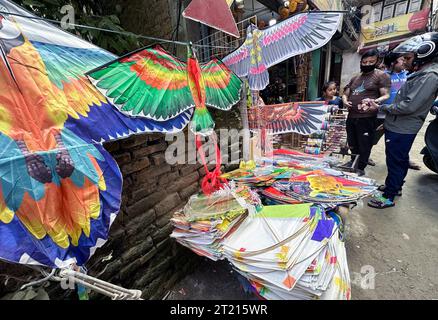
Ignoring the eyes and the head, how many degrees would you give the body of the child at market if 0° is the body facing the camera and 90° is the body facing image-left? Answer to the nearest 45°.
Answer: approximately 315°

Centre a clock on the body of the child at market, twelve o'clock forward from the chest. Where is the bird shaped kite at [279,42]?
The bird shaped kite is roughly at 2 o'clock from the child at market.

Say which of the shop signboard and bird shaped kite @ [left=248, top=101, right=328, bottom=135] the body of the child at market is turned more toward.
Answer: the bird shaped kite

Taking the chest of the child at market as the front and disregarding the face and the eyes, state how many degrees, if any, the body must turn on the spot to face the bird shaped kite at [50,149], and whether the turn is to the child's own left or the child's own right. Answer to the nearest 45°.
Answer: approximately 45° to the child's own right

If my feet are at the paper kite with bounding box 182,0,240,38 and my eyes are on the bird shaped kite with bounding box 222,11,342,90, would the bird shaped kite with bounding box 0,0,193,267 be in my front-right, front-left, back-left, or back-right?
back-right

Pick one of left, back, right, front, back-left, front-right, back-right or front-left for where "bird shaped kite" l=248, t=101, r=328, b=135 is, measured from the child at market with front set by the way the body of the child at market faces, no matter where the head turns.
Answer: front-right

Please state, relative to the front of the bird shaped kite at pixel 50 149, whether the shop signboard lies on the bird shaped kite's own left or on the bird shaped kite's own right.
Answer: on the bird shaped kite's own left

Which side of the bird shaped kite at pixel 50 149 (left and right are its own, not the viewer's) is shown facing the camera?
front

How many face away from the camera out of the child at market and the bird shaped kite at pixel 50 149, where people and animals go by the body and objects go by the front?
0
